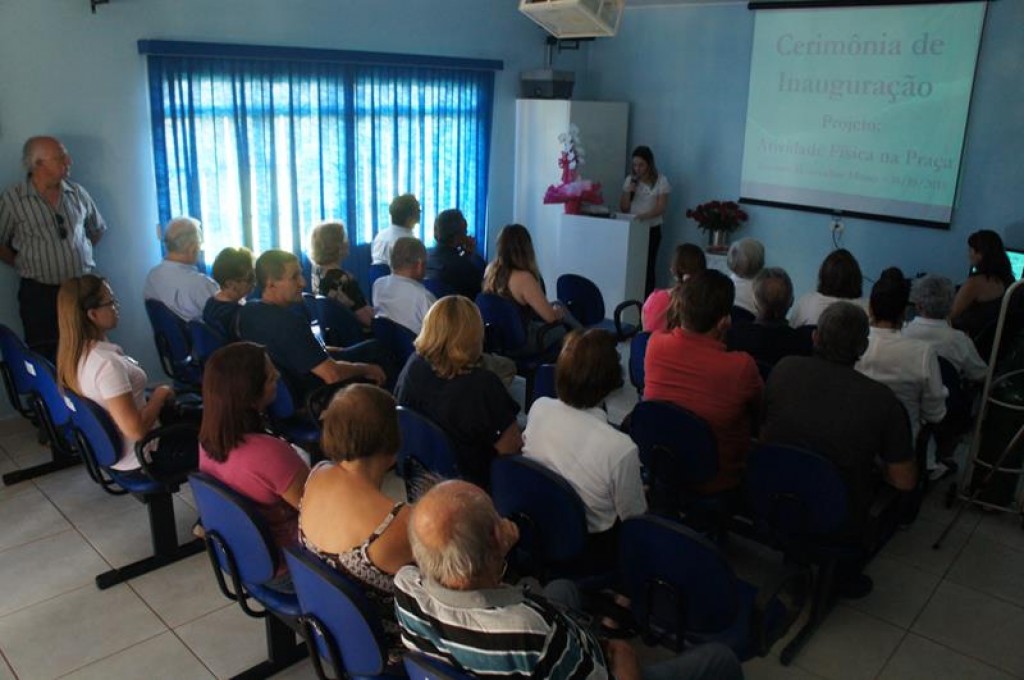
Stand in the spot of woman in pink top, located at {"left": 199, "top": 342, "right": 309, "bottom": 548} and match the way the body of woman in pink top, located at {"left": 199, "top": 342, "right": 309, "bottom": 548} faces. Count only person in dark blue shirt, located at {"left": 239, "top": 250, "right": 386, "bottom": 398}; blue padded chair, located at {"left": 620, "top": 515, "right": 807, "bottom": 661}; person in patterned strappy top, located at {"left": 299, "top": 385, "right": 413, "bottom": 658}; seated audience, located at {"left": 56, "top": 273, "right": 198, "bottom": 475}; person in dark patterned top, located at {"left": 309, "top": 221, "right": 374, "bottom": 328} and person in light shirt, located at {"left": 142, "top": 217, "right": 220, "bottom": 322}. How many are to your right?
2

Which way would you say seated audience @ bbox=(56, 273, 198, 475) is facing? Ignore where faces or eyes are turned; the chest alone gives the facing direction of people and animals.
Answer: to the viewer's right

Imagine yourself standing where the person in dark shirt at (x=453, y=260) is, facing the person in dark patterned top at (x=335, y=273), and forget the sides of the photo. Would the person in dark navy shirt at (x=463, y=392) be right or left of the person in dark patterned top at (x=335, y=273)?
left

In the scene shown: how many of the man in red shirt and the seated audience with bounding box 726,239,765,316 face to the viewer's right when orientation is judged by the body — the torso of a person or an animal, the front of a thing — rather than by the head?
0

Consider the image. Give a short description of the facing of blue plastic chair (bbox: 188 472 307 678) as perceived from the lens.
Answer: facing away from the viewer and to the right of the viewer

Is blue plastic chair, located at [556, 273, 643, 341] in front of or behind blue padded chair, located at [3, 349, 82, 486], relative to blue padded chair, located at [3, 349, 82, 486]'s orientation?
in front

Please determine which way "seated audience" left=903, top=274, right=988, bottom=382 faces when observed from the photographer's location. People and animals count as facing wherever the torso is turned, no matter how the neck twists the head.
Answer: facing away from the viewer

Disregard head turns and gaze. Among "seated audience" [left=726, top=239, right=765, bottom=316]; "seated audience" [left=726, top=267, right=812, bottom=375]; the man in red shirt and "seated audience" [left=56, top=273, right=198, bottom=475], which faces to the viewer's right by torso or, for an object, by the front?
"seated audience" [left=56, top=273, right=198, bottom=475]

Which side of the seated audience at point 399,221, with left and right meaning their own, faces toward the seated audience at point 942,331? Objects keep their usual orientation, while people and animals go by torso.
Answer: right

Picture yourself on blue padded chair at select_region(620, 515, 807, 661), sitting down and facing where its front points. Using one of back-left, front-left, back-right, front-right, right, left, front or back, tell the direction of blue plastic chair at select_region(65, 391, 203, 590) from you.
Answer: back-left

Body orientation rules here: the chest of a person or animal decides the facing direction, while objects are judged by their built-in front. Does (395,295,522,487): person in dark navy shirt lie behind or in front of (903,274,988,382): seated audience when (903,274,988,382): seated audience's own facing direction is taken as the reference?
behind

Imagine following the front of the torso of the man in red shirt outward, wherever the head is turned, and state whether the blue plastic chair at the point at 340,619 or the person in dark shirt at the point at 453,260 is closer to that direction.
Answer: the person in dark shirt

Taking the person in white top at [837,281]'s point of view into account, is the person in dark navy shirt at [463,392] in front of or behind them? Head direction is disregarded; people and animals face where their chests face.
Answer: behind

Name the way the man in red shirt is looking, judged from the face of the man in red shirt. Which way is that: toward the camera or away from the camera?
away from the camera

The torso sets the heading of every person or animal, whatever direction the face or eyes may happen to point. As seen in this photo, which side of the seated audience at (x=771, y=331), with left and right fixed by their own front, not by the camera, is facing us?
back

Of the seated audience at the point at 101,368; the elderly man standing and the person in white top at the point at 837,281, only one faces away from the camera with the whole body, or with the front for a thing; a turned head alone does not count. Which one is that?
the person in white top at the point at 837,281
